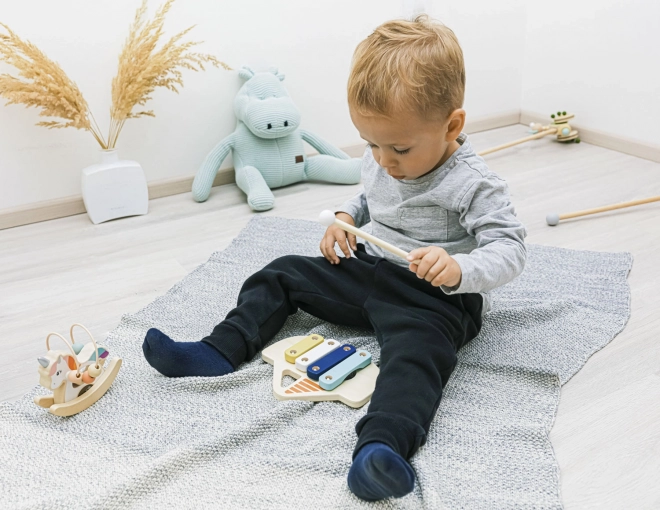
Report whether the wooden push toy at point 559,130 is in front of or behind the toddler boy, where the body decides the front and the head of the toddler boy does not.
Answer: behind

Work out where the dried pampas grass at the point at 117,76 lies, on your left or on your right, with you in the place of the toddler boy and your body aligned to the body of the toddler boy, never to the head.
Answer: on your right

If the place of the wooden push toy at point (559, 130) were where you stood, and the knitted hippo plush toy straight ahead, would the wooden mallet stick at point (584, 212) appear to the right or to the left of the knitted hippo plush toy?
left

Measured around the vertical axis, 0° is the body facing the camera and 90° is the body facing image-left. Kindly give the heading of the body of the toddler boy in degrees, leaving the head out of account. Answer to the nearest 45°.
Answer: approximately 45°

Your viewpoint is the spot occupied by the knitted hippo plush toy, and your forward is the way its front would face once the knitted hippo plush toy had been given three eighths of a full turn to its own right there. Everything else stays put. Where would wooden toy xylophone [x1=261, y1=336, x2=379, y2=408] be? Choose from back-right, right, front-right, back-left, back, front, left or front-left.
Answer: left

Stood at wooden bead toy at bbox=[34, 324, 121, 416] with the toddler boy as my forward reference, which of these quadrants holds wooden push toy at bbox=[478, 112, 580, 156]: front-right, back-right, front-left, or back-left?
front-left

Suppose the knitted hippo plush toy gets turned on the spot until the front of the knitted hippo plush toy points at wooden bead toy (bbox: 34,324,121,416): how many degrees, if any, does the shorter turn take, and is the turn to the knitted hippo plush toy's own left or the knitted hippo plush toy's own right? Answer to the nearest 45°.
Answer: approximately 45° to the knitted hippo plush toy's own right

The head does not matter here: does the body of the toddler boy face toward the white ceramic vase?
no

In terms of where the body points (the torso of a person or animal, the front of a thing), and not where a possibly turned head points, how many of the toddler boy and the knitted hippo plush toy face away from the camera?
0

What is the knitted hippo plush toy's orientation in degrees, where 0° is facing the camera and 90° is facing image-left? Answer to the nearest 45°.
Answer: approximately 315°

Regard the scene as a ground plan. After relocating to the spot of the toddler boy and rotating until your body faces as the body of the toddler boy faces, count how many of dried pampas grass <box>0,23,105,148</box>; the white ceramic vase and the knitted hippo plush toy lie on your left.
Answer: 0

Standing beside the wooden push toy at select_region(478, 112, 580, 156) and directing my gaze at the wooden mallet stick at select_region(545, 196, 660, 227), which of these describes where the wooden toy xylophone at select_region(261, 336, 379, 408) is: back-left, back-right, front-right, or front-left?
front-right

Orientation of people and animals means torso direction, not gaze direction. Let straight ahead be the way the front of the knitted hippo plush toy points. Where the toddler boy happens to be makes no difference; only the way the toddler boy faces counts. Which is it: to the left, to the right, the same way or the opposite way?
to the right

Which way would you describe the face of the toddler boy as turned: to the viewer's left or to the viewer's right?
to the viewer's left

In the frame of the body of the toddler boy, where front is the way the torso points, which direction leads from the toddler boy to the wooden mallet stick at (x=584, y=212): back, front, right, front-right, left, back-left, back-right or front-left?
back

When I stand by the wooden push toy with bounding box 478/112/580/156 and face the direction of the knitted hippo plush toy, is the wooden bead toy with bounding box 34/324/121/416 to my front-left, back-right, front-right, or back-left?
front-left

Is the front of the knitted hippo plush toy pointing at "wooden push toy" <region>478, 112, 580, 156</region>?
no
